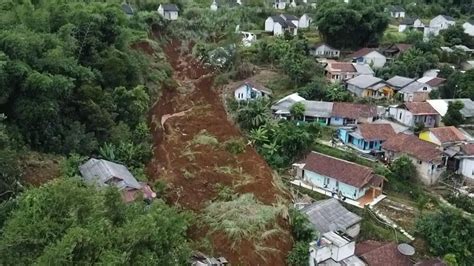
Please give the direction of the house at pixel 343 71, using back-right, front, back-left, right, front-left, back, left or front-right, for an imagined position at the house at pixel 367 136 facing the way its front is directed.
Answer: back-right

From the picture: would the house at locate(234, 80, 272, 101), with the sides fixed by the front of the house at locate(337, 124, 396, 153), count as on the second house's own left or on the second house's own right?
on the second house's own right

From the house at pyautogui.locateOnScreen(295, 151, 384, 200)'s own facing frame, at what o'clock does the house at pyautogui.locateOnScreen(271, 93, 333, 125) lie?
the house at pyautogui.locateOnScreen(271, 93, 333, 125) is roughly at 4 o'clock from the house at pyautogui.locateOnScreen(295, 151, 384, 200).

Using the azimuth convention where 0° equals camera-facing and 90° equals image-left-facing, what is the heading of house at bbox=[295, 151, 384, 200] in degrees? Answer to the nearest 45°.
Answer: approximately 45°

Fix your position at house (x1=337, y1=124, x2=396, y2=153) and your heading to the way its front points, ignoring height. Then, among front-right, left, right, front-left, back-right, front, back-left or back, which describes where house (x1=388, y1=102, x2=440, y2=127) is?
back

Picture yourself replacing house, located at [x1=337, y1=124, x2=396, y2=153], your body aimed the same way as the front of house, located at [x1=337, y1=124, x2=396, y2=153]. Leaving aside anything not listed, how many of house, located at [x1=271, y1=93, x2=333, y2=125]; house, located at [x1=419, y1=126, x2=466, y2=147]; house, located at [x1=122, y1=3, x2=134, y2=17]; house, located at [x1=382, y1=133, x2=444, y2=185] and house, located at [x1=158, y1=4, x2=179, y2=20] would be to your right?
3

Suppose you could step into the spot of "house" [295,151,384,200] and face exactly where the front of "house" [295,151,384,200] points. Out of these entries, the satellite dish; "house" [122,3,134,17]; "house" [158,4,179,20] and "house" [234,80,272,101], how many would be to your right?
3

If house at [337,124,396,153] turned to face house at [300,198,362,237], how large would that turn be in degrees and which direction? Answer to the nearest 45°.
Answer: approximately 45° to its left

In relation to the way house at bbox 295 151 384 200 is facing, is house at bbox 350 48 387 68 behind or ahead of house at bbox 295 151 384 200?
behind

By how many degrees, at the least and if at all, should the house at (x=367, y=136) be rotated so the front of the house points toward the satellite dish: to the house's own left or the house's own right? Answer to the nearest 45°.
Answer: approximately 45° to the house's own left
